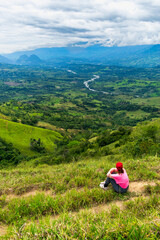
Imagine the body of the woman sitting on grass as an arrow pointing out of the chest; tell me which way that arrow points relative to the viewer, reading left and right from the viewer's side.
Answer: facing away from the viewer and to the left of the viewer
